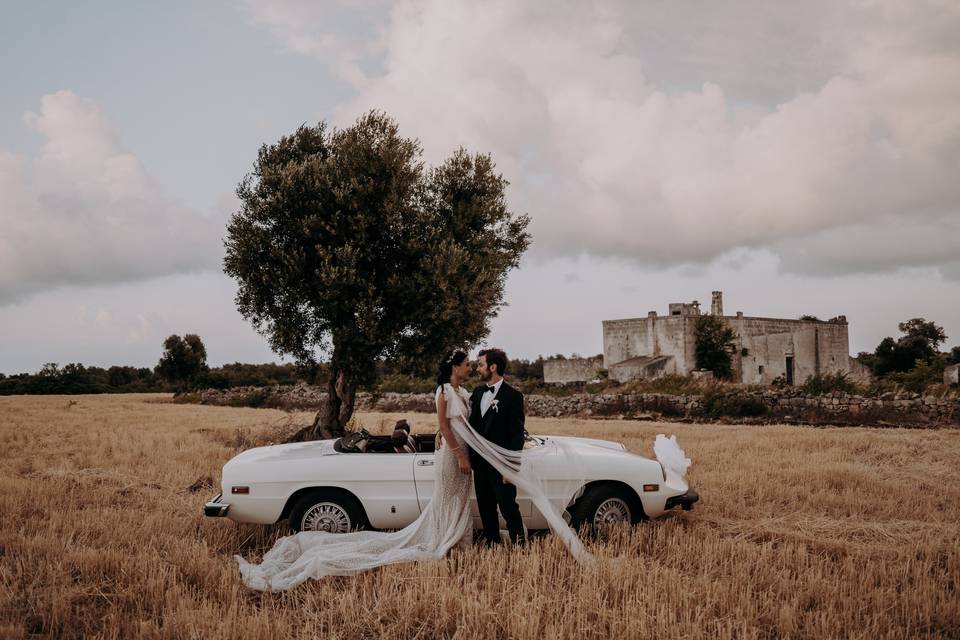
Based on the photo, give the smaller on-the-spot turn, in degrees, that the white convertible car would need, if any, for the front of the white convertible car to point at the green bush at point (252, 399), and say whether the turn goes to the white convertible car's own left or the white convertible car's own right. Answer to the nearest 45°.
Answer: approximately 90° to the white convertible car's own left

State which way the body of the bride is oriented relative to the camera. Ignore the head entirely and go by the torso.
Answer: to the viewer's right

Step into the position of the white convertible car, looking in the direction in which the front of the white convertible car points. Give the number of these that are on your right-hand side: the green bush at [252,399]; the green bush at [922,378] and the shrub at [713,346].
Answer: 0

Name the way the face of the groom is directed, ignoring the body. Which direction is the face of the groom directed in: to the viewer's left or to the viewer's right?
to the viewer's left

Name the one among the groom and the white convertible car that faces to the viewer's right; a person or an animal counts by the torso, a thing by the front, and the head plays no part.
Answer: the white convertible car

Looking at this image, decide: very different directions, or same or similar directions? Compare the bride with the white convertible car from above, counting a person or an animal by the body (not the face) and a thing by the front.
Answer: same or similar directions

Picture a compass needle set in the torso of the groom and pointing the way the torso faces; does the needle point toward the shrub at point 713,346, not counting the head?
no

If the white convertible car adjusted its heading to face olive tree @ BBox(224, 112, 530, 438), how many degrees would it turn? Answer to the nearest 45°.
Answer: approximately 90° to its left

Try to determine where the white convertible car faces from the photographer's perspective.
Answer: facing to the right of the viewer

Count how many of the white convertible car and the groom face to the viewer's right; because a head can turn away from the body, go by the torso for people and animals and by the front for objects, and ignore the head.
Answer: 1

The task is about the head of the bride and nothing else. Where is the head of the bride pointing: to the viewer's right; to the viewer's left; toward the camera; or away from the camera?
to the viewer's right

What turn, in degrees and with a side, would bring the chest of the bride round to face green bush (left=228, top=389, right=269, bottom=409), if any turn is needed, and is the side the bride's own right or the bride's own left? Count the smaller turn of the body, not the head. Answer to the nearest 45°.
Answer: approximately 90° to the bride's own left

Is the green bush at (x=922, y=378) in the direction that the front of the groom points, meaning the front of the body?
no

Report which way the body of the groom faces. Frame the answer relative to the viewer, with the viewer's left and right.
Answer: facing the viewer and to the left of the viewer

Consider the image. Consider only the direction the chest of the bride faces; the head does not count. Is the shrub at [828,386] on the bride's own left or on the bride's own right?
on the bride's own left
